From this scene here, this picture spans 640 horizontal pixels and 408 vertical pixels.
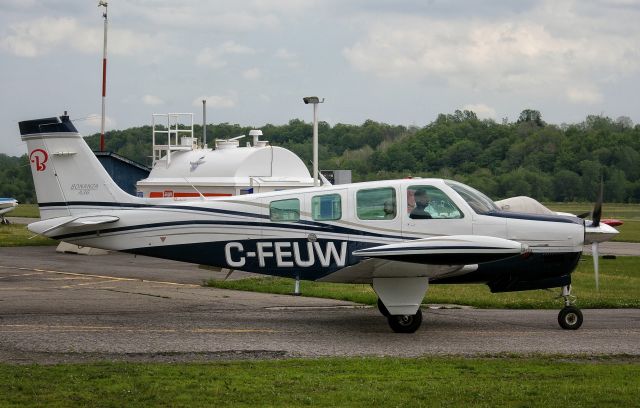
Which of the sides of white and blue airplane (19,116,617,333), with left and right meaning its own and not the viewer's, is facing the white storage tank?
left

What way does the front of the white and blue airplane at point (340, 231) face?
to the viewer's right

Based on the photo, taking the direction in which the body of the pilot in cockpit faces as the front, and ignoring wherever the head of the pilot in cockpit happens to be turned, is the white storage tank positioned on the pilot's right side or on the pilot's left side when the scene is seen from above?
on the pilot's left side

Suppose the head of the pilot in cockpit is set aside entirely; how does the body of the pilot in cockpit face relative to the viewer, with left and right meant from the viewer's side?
facing to the right of the viewer
